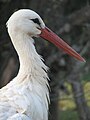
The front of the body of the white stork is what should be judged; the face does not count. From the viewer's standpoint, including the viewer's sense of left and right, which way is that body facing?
facing to the right of the viewer
